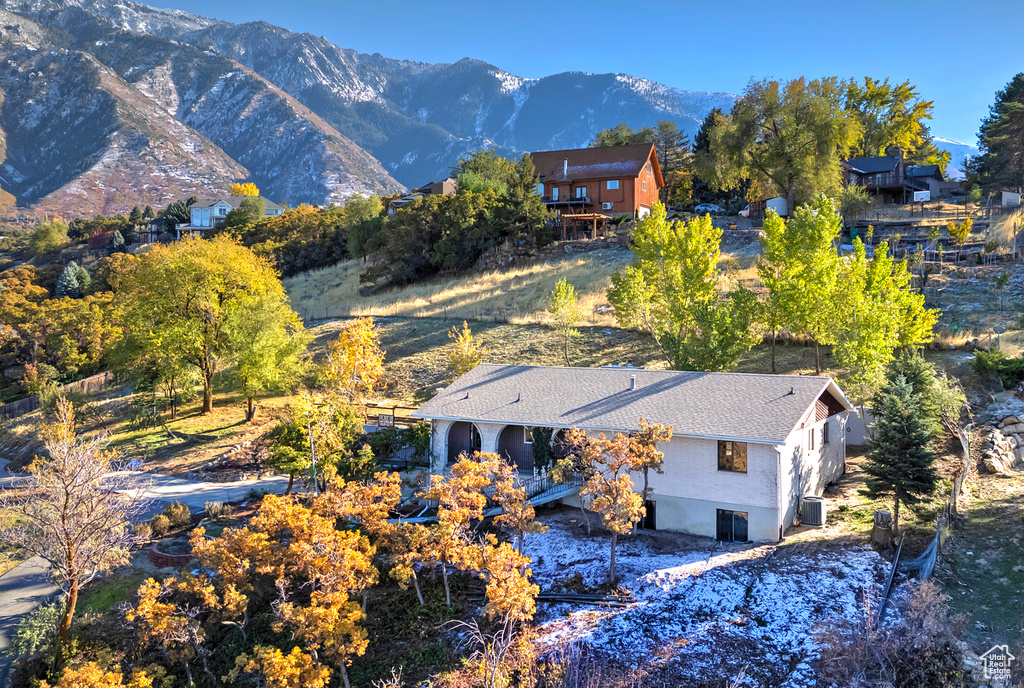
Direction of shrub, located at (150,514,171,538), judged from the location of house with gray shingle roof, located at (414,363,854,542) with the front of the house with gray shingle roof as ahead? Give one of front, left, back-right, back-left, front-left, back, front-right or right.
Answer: right

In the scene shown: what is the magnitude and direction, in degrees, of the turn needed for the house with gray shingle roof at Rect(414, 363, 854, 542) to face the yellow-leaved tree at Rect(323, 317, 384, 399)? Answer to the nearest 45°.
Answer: approximately 135° to its right

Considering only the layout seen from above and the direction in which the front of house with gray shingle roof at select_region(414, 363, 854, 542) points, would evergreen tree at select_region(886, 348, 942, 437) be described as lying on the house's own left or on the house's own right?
on the house's own left

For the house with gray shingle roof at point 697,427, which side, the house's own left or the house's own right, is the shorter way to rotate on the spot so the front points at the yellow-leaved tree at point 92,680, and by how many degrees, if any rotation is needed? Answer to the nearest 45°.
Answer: approximately 45° to the house's own right

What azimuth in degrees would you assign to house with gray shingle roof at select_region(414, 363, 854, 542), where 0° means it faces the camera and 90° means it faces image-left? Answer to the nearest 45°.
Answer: approximately 0°

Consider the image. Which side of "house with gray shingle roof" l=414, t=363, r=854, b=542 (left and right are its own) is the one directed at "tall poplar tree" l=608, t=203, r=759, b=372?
back

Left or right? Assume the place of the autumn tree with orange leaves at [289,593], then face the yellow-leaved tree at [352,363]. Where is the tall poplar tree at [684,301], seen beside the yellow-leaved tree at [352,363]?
right

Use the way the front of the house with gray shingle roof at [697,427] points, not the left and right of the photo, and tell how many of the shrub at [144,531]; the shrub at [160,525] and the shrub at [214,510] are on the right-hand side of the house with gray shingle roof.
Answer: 3

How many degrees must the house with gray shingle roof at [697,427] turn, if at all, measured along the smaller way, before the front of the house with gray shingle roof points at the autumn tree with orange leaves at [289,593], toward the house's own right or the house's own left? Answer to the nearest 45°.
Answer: approximately 45° to the house's own right

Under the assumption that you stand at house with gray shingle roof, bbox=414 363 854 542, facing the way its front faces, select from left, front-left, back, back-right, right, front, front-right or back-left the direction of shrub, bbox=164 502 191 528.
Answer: right

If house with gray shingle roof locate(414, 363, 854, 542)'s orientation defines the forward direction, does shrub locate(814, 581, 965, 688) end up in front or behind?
in front

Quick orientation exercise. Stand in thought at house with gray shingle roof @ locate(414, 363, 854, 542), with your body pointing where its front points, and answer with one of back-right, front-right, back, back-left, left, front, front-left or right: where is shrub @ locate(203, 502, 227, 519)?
right

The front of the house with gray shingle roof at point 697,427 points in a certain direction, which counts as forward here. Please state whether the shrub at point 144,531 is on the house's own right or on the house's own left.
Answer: on the house's own right
